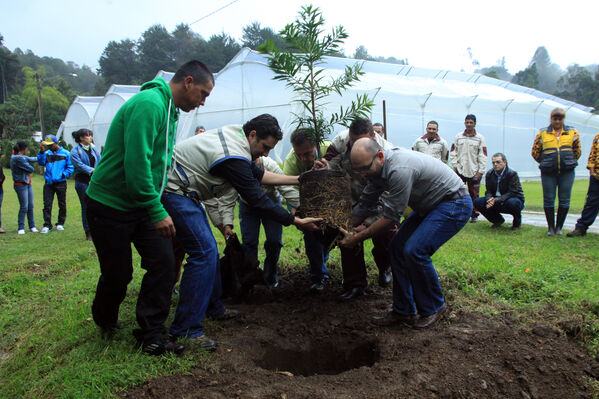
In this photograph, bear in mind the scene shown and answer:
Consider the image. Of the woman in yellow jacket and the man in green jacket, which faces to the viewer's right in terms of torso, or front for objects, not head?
the man in green jacket

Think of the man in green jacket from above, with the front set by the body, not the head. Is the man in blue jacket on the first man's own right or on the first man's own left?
on the first man's own left

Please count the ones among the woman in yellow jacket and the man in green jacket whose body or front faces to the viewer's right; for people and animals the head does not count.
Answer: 1

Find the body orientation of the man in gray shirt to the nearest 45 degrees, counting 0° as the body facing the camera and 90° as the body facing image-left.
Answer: approximately 90°

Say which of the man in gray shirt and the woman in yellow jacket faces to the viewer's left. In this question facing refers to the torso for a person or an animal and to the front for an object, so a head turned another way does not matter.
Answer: the man in gray shirt

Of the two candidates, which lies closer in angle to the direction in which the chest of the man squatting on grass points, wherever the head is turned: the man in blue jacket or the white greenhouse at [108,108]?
the man in blue jacket

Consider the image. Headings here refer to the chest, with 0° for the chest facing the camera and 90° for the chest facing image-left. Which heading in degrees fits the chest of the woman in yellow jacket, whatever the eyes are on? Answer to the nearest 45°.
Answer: approximately 0°

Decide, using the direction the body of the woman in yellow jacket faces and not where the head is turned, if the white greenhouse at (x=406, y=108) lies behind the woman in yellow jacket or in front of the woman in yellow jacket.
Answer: behind

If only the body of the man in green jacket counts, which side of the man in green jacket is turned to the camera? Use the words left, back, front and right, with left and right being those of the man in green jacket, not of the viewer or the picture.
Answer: right

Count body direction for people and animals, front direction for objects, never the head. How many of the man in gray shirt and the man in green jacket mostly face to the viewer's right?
1

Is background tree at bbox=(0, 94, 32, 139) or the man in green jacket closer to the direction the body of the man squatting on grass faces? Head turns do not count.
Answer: the man in green jacket

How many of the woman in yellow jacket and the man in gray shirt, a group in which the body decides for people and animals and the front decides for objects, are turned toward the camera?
1

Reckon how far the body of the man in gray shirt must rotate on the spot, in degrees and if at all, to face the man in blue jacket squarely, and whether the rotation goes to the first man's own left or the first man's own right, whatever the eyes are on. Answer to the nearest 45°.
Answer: approximately 45° to the first man's own right
